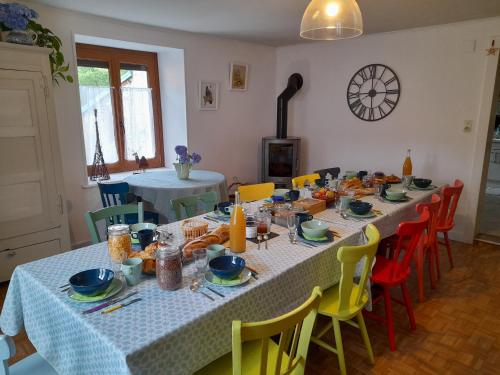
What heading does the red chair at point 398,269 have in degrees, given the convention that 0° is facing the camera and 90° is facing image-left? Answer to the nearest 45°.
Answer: approximately 135°

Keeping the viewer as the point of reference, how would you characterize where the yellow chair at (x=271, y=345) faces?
facing away from the viewer and to the left of the viewer

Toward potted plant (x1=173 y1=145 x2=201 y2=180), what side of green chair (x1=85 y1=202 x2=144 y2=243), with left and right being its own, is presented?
left

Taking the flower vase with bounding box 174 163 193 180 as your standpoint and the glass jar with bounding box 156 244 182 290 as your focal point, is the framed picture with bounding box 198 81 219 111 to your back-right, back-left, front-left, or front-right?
back-left

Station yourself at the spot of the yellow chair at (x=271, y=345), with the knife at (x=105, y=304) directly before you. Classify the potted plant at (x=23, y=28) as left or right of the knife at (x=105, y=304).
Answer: right

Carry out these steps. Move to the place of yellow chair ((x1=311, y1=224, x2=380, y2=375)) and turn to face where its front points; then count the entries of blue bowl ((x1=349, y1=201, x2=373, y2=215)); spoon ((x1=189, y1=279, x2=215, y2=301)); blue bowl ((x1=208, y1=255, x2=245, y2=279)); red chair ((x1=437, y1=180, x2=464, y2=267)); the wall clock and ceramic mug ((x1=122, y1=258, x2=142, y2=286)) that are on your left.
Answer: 3

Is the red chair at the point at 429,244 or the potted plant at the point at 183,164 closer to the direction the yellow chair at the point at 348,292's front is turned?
the potted plant

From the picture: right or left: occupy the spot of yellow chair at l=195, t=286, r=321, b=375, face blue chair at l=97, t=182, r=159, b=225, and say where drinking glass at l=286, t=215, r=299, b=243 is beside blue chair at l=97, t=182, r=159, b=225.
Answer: right
